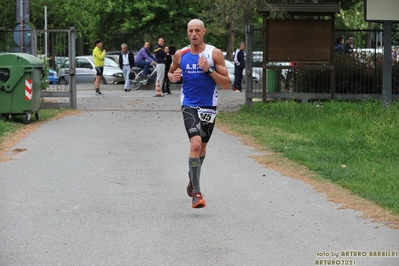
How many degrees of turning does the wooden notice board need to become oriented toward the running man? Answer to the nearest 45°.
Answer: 0° — it already faces them

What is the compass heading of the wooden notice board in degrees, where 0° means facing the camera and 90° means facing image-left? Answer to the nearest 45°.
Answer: approximately 0°

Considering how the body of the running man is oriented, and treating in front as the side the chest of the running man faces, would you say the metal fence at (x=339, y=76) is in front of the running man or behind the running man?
behind

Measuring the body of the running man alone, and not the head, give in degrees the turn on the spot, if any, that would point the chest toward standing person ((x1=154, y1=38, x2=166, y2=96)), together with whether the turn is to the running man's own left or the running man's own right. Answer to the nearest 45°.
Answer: approximately 180°

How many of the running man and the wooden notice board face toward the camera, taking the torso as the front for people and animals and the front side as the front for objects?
2

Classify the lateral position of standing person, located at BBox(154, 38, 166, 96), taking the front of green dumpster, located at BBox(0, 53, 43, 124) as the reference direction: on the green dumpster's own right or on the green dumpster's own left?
on the green dumpster's own left

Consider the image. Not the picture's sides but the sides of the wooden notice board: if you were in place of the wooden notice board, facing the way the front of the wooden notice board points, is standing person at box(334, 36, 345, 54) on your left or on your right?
on your left
